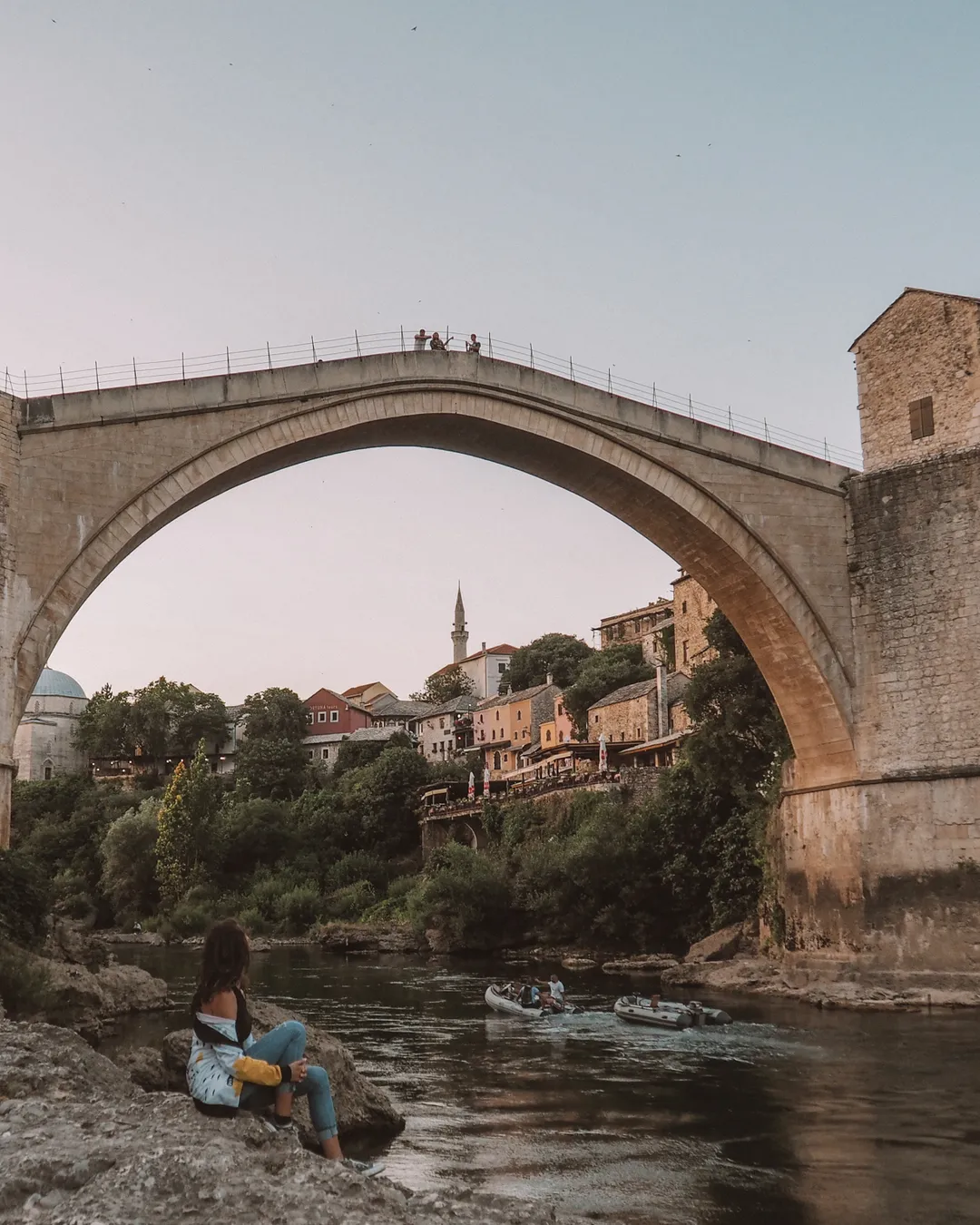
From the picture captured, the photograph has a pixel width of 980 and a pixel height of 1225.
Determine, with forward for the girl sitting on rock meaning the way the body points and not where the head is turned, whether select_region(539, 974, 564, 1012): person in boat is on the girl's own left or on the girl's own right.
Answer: on the girl's own left

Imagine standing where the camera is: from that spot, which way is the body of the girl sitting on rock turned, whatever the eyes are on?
to the viewer's right

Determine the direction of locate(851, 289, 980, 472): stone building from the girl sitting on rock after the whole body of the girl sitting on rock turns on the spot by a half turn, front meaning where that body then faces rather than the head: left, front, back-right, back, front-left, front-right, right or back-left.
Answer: back-right

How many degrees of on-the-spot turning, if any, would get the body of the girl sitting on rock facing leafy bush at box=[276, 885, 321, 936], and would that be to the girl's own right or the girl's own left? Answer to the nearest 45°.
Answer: approximately 90° to the girl's own left

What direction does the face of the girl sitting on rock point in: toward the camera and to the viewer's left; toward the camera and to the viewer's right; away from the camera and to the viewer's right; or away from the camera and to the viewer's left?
away from the camera and to the viewer's right

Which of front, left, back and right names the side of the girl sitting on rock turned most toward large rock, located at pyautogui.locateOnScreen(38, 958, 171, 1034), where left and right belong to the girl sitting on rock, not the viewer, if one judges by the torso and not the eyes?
left

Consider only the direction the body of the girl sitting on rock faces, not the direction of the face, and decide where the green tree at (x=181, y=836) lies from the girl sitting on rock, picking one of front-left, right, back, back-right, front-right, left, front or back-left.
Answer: left
